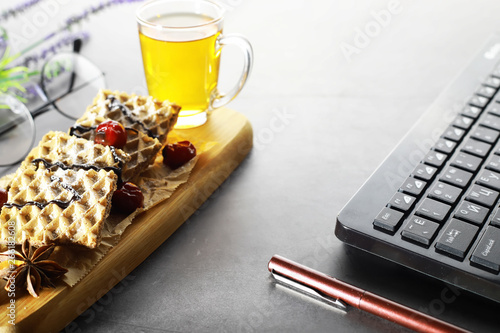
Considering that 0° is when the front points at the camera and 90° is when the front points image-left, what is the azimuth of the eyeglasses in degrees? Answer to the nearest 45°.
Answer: approximately 315°

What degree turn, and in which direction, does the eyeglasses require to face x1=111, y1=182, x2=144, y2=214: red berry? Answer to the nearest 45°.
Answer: approximately 45° to its right

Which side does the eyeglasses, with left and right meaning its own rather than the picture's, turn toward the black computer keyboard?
front

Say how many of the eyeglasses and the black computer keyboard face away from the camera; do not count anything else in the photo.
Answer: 0
